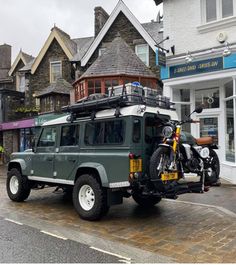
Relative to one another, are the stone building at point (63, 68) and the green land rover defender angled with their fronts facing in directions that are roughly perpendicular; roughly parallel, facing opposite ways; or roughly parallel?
roughly perpendicular

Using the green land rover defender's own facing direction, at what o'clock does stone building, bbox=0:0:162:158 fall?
The stone building is roughly at 1 o'clock from the green land rover defender.

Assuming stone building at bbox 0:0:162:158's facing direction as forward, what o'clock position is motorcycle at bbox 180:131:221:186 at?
The motorcycle is roughly at 10 o'clock from the stone building.

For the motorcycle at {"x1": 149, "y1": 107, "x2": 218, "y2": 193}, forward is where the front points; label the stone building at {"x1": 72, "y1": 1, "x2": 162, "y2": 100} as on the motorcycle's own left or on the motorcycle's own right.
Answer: on the motorcycle's own right

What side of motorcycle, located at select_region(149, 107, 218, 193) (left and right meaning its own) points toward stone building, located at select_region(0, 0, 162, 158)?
right

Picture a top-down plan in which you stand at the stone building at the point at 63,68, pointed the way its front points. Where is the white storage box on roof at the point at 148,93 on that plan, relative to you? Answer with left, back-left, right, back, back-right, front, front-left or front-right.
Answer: front-left

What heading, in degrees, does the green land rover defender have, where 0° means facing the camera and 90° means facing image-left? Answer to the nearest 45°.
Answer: approximately 135°

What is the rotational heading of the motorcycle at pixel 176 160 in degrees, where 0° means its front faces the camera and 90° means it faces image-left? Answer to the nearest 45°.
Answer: approximately 45°

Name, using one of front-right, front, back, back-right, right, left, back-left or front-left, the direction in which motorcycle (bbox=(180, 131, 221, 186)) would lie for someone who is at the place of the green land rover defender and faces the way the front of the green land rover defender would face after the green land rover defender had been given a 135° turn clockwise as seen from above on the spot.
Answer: front

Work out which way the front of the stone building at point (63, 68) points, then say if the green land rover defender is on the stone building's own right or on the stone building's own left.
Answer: on the stone building's own left
